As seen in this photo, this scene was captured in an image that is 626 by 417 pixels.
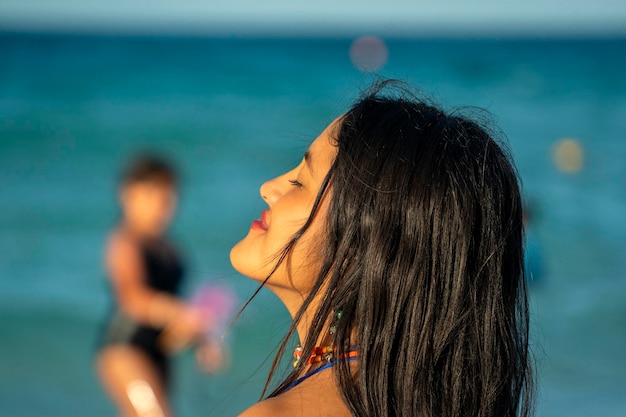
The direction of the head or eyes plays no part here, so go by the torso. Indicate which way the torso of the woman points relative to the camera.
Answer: to the viewer's left

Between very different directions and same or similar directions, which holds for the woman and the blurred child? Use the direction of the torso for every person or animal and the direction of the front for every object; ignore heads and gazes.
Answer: very different directions

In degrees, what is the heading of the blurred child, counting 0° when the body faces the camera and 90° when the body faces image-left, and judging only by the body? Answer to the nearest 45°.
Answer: approximately 315°

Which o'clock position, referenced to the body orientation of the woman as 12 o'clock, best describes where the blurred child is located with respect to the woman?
The blurred child is roughly at 2 o'clock from the woman.

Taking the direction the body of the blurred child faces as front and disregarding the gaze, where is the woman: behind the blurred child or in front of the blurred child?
in front

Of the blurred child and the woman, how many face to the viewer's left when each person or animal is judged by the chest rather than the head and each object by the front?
1
